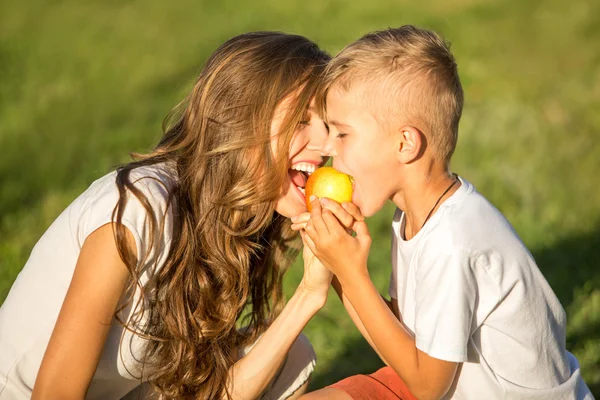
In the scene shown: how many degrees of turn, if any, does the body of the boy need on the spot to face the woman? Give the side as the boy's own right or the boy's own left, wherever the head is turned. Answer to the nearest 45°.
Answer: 0° — they already face them

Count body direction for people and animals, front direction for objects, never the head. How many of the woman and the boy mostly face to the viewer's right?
1

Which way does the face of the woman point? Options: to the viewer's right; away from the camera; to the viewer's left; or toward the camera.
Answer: to the viewer's right

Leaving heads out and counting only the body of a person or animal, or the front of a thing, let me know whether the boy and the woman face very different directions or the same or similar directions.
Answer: very different directions

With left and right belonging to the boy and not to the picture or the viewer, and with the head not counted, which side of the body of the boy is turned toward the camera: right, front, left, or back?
left

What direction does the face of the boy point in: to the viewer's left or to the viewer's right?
to the viewer's left

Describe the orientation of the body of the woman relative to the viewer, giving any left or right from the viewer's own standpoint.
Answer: facing to the right of the viewer

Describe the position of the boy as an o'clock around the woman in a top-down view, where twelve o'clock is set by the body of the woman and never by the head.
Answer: The boy is roughly at 1 o'clock from the woman.
